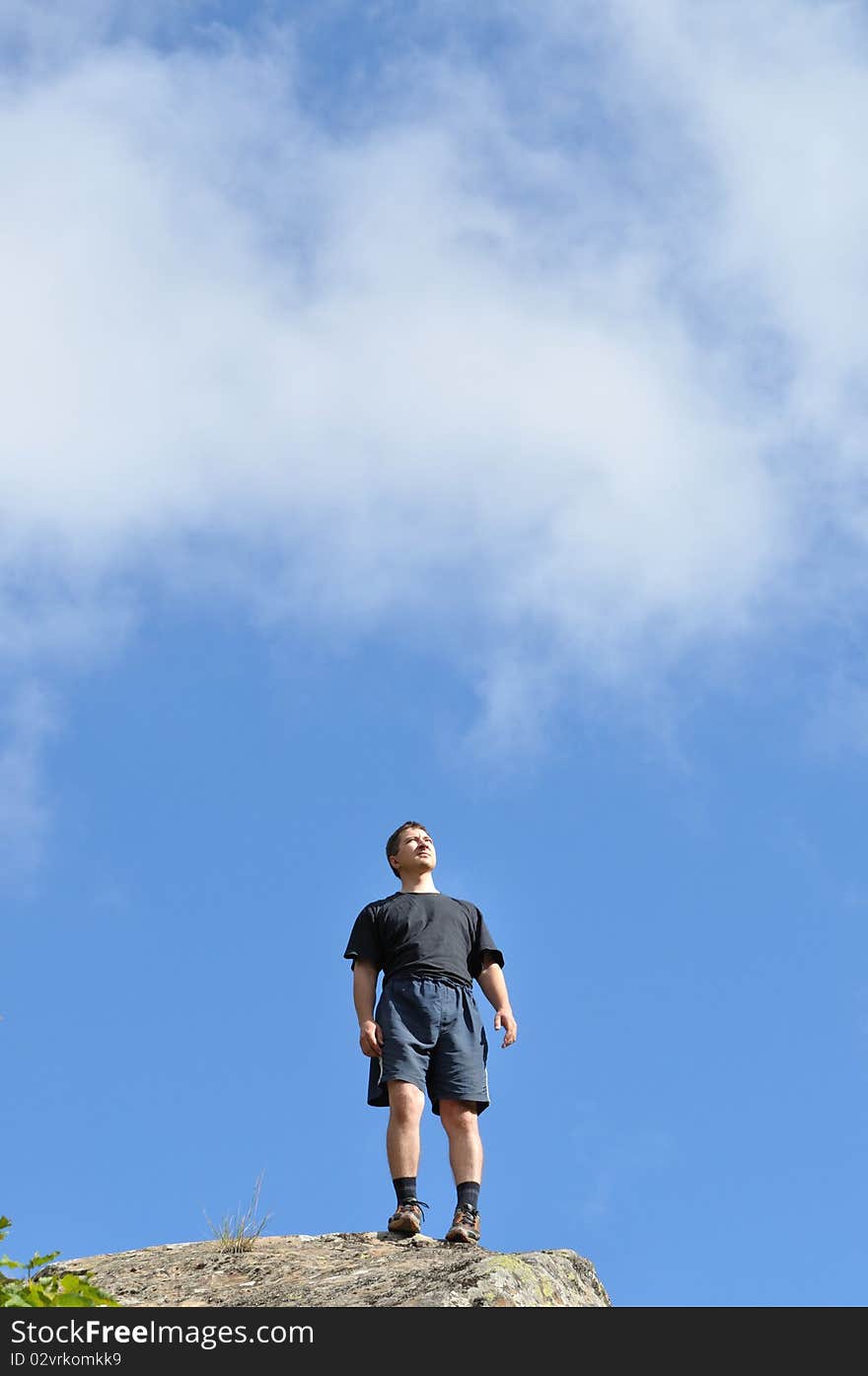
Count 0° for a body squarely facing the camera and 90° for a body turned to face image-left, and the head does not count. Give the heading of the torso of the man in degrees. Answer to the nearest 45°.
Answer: approximately 0°
